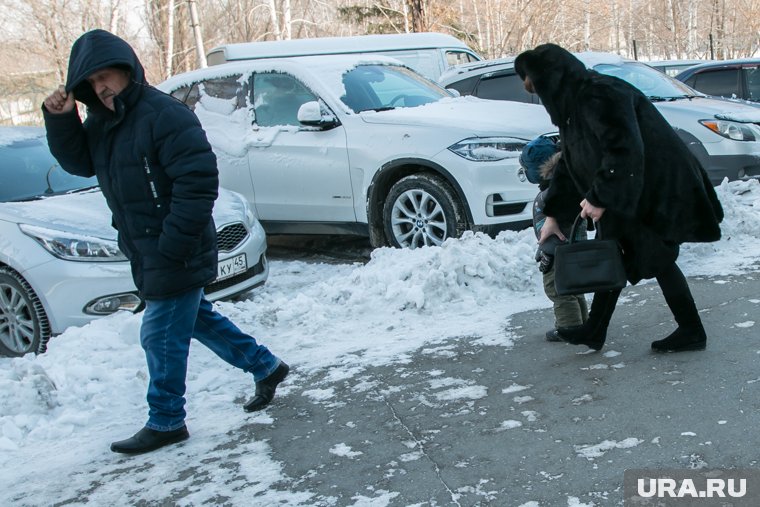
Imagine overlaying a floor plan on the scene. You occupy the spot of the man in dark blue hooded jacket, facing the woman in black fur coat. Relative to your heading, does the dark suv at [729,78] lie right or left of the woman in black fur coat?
left

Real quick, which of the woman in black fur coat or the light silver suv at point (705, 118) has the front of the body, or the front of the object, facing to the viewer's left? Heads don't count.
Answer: the woman in black fur coat

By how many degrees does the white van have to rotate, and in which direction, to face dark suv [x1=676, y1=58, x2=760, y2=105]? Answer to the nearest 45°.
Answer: approximately 45° to its right

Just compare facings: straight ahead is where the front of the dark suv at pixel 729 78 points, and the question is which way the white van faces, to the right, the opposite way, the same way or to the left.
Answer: the same way

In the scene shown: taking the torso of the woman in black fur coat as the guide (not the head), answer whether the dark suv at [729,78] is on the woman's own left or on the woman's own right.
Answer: on the woman's own right

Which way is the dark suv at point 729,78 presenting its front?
to the viewer's right

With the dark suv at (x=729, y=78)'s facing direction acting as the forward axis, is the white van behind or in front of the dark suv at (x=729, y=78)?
behind

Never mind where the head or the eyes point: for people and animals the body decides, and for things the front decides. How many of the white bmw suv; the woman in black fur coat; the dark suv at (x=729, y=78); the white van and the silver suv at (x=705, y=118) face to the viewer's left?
1

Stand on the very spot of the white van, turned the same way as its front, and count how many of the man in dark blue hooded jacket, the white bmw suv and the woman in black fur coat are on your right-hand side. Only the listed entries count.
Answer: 3

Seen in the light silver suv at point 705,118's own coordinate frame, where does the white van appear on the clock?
The white van is roughly at 6 o'clock from the light silver suv.

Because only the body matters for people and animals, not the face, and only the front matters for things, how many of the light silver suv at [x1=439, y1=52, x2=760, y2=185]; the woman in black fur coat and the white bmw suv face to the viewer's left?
1

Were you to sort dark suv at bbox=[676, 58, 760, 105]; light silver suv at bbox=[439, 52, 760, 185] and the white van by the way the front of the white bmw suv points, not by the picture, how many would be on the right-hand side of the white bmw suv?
0

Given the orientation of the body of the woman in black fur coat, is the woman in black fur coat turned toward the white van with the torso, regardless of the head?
no

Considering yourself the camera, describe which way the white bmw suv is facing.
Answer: facing the viewer and to the right of the viewer

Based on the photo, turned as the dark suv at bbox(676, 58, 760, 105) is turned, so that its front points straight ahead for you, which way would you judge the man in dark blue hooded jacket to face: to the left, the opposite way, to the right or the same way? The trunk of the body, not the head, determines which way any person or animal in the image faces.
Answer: to the right

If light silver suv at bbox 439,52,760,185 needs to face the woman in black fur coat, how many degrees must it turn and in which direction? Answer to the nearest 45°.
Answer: approximately 45° to its right

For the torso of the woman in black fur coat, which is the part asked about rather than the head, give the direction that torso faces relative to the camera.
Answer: to the viewer's left

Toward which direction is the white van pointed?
to the viewer's right

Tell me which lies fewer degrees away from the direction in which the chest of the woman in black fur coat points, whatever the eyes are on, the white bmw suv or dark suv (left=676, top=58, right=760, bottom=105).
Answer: the white bmw suv
